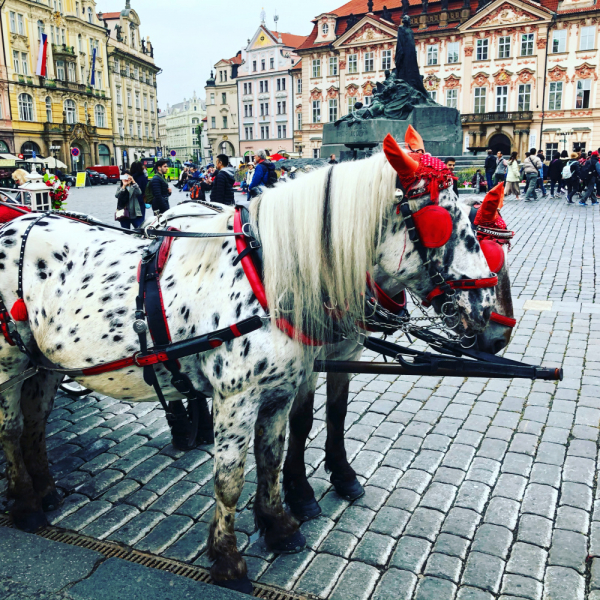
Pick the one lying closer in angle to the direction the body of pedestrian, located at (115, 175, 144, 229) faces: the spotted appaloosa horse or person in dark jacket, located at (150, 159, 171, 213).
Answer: the spotted appaloosa horse

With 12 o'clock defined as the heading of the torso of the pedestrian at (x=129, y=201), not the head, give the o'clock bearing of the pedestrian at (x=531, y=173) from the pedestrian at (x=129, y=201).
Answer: the pedestrian at (x=531, y=173) is roughly at 8 o'clock from the pedestrian at (x=129, y=201).

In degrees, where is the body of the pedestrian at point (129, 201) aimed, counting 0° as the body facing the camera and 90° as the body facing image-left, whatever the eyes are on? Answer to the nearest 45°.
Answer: approximately 0°

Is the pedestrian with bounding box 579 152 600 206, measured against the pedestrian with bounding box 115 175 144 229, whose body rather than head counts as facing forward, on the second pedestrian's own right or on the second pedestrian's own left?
on the second pedestrian's own left
